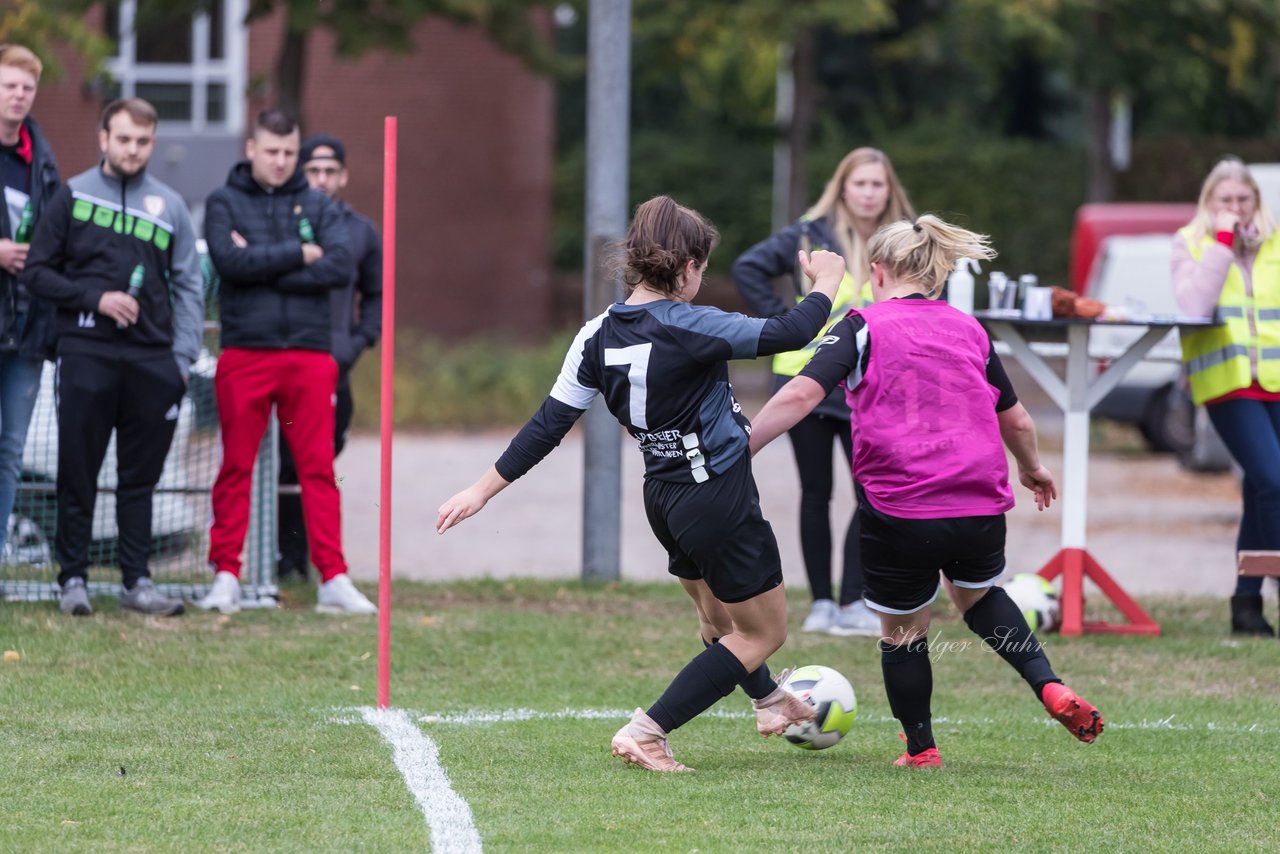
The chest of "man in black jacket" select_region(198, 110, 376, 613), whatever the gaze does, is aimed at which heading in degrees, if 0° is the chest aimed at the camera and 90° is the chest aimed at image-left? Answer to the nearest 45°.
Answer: approximately 0°

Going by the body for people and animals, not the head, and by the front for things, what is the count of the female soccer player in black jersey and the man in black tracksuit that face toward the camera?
1

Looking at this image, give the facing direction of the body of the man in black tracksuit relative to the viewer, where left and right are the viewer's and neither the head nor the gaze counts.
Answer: facing the viewer

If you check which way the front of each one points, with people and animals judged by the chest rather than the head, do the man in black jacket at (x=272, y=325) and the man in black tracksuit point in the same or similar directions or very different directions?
same or similar directions

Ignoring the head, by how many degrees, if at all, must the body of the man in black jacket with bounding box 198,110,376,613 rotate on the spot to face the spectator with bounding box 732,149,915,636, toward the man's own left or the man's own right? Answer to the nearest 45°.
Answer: approximately 90° to the man's own left

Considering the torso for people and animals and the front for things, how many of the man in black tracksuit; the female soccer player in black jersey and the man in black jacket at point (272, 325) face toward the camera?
2

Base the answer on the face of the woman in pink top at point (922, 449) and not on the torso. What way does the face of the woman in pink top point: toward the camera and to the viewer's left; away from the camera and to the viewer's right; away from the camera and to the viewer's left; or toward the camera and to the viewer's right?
away from the camera and to the viewer's left

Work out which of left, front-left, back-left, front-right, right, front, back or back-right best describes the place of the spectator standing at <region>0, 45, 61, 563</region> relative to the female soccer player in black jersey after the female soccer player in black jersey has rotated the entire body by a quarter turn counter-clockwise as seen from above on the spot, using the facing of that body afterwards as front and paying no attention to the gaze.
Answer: front

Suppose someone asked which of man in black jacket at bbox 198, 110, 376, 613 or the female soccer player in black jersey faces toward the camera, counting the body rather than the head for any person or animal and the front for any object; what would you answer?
the man in black jacket

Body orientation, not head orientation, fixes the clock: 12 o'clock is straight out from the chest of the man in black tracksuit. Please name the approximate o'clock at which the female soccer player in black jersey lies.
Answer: The female soccer player in black jersey is roughly at 11 o'clock from the man in black tracksuit.

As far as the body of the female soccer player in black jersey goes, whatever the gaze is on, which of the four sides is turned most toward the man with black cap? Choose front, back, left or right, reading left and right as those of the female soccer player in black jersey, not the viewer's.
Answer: left

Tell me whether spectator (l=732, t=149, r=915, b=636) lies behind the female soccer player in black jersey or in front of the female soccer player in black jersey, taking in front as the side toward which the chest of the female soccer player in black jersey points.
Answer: in front

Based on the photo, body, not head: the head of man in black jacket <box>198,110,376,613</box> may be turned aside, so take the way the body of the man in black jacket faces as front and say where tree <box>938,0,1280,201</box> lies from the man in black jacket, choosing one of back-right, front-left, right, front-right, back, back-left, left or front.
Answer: back-left

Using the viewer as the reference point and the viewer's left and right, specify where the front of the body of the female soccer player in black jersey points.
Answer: facing away from the viewer and to the right of the viewer

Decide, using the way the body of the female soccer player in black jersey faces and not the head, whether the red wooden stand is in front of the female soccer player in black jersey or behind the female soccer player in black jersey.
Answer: in front
